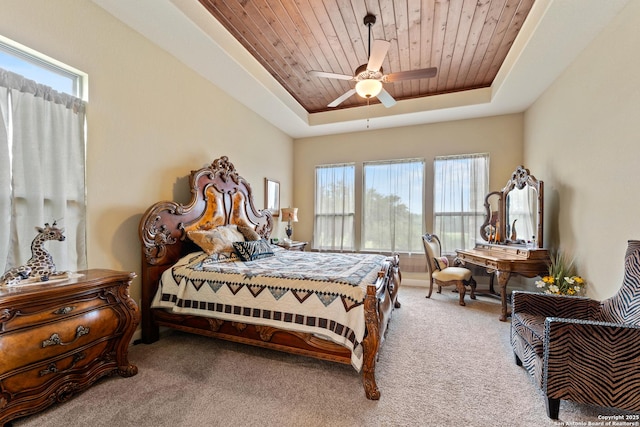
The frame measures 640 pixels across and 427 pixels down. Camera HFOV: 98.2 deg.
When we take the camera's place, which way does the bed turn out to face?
facing the viewer and to the right of the viewer

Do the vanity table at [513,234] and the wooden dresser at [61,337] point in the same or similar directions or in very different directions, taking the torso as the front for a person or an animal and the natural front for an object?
very different directions

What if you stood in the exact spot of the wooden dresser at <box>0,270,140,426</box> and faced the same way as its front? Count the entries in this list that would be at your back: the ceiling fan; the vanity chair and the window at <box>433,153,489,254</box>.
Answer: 0

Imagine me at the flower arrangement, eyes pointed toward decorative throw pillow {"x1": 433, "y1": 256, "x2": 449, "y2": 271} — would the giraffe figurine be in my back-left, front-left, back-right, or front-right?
front-left

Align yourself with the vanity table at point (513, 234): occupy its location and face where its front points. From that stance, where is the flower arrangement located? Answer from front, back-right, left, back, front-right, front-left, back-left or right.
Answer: left

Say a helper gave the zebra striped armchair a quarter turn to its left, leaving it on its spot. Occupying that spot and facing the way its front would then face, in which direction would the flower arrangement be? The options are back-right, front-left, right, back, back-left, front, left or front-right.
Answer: back-left

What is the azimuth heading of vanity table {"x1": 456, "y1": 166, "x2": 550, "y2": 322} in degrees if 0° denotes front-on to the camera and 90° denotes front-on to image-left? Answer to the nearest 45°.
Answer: approximately 45°

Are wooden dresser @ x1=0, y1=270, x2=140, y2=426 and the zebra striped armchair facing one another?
yes

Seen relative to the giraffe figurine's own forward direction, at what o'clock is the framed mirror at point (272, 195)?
The framed mirror is roughly at 11 o'clock from the giraffe figurine.

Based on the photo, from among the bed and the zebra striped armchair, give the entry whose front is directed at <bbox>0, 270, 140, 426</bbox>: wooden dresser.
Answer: the zebra striped armchair

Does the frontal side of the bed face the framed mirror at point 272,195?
no

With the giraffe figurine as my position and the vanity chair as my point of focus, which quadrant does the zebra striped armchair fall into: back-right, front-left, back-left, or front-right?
front-right

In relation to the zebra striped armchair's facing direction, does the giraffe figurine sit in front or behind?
in front

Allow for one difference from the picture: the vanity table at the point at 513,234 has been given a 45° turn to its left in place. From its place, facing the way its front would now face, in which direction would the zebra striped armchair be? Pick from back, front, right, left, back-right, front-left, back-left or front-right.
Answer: front

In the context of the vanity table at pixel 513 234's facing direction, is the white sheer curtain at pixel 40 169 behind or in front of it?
in front

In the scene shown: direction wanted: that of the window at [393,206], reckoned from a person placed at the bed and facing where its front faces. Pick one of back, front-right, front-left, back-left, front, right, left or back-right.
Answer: left

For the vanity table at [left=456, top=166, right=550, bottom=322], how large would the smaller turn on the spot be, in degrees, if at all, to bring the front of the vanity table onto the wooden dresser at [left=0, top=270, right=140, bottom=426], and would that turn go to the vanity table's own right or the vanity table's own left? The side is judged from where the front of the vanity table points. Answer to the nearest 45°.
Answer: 0° — it already faces it

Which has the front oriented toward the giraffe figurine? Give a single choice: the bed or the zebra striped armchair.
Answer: the zebra striped armchair
